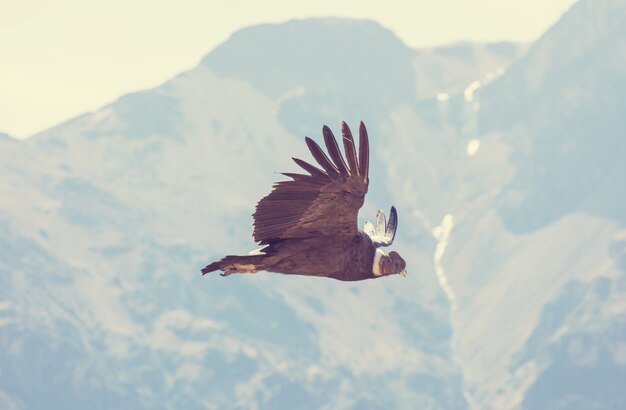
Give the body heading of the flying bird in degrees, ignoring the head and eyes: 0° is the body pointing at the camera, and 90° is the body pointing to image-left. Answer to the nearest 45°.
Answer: approximately 270°
